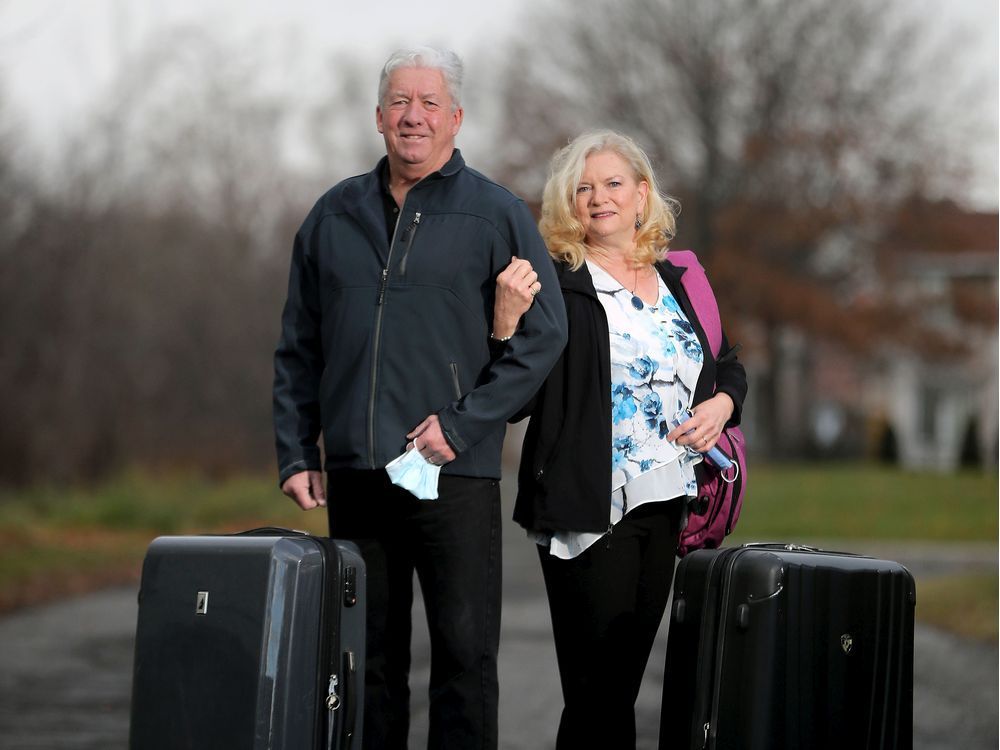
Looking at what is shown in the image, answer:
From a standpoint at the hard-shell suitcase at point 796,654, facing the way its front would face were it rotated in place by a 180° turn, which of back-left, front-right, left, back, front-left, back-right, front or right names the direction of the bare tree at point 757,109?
front-right

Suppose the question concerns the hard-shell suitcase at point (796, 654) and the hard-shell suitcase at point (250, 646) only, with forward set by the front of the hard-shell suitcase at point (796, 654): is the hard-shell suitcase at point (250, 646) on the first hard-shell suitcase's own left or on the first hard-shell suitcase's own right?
on the first hard-shell suitcase's own right

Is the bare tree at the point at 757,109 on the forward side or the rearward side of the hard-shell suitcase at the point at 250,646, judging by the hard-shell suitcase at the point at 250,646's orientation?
on the rearward side

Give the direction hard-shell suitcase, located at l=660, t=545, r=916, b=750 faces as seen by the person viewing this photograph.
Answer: facing the viewer and to the right of the viewer

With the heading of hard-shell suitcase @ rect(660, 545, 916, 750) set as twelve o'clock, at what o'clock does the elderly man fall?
The elderly man is roughly at 4 o'clock from the hard-shell suitcase.

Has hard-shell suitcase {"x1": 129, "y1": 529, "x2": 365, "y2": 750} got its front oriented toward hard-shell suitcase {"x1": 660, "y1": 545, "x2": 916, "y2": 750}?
no

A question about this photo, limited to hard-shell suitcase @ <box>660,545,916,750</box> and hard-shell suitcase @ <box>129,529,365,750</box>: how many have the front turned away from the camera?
0

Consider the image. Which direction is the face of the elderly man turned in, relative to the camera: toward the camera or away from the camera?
toward the camera
